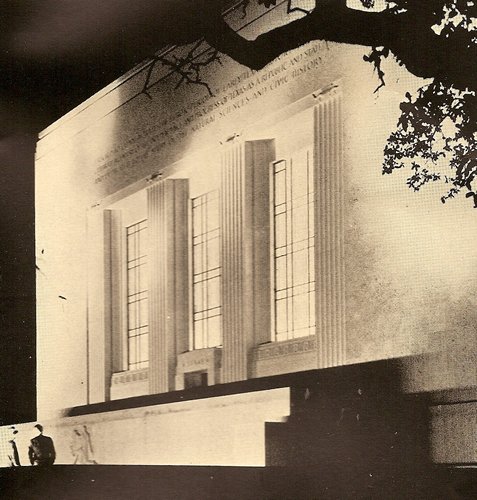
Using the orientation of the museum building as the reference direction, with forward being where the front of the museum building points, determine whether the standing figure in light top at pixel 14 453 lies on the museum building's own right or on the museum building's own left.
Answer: on the museum building's own right

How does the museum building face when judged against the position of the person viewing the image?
facing the viewer and to the left of the viewer
